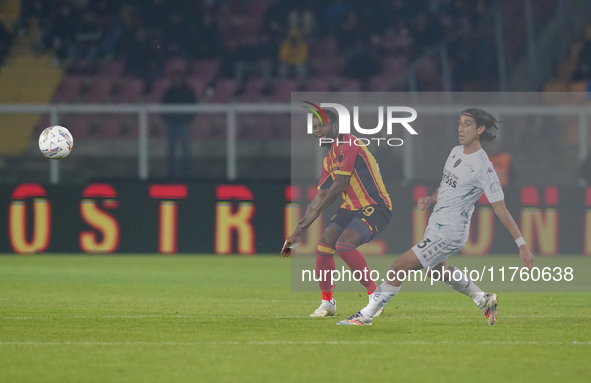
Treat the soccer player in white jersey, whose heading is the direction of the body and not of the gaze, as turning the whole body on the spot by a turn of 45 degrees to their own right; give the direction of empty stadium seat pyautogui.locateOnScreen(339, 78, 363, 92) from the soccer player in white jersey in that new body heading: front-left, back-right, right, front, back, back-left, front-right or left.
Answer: right

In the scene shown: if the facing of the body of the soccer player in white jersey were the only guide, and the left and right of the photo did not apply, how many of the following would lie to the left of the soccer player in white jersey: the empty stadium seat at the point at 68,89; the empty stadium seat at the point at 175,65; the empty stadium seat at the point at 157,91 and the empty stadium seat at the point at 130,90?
0

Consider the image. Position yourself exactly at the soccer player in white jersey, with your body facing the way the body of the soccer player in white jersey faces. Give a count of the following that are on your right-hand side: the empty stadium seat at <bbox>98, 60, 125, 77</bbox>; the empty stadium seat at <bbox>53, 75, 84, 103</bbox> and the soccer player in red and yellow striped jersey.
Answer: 3

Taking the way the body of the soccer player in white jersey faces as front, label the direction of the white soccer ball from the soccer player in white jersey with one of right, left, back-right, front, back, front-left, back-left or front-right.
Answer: right

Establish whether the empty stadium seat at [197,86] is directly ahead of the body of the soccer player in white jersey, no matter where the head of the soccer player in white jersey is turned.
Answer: no

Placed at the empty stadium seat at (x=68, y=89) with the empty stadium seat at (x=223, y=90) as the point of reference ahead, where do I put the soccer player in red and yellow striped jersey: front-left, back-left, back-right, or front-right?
front-right

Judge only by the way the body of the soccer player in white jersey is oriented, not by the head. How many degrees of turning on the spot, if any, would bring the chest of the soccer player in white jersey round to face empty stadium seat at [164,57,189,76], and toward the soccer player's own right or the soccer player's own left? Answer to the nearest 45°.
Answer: approximately 90° to the soccer player's own right

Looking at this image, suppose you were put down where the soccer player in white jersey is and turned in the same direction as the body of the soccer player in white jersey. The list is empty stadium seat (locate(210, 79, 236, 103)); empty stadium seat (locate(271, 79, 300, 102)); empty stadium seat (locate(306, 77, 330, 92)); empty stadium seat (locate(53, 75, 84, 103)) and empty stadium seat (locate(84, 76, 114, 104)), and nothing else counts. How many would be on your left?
0

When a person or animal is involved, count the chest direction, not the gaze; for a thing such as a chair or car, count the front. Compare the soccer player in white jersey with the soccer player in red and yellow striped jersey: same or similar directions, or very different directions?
same or similar directions

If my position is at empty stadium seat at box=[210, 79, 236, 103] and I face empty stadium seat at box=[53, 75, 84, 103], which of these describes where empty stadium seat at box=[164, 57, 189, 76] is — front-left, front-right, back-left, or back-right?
front-right

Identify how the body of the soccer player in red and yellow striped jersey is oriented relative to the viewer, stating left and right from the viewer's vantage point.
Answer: facing the viewer and to the left of the viewer
